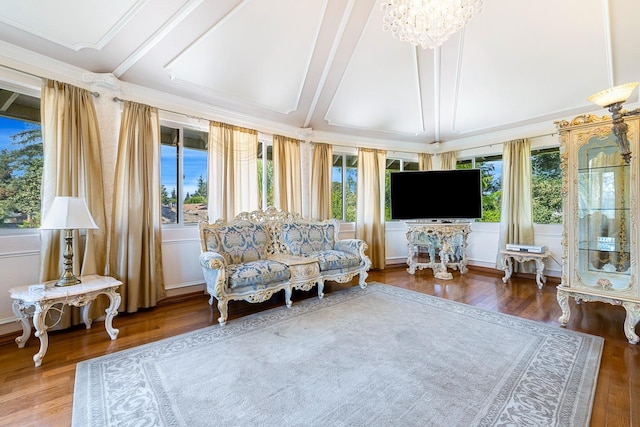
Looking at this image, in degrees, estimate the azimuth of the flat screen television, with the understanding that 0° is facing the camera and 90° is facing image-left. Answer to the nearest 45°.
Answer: approximately 0°

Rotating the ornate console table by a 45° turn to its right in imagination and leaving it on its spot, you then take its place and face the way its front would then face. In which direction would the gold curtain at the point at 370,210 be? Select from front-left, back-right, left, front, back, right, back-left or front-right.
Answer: front-right

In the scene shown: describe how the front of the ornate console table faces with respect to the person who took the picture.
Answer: facing the viewer

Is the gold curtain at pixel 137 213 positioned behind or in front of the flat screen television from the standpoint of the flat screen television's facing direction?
in front

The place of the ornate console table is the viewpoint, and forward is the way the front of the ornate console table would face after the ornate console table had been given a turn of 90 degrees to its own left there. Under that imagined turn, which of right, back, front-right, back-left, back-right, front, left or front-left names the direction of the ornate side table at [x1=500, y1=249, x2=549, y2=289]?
front

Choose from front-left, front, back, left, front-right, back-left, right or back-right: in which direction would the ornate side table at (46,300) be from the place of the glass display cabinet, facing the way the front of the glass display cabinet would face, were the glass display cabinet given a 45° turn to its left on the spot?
front-right

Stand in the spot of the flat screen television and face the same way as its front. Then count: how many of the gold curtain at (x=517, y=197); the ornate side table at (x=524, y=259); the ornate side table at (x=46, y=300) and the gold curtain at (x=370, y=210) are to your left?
2

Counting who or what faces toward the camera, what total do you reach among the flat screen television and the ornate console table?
2

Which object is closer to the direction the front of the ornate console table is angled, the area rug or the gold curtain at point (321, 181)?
the area rug

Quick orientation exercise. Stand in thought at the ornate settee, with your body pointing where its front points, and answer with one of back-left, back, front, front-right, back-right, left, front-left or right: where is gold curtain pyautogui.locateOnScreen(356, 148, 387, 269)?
left

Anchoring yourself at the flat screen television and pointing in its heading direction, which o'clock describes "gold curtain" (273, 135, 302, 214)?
The gold curtain is roughly at 2 o'clock from the flat screen television.

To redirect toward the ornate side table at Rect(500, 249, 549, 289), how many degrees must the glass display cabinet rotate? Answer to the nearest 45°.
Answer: approximately 90° to its right

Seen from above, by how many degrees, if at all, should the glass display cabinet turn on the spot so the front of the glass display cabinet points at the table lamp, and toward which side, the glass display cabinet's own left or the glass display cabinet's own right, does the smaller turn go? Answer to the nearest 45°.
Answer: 0° — it already faces it

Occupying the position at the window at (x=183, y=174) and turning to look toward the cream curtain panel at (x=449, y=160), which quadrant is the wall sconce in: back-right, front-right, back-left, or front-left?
front-right

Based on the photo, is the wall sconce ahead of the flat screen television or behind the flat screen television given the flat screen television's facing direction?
ahead

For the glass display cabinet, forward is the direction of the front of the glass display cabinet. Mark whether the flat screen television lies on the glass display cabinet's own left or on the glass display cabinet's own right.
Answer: on the glass display cabinet's own right

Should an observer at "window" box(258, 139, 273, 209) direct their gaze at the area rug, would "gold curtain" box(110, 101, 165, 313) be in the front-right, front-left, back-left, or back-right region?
front-right

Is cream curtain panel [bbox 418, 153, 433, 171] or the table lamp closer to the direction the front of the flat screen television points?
the table lamp
